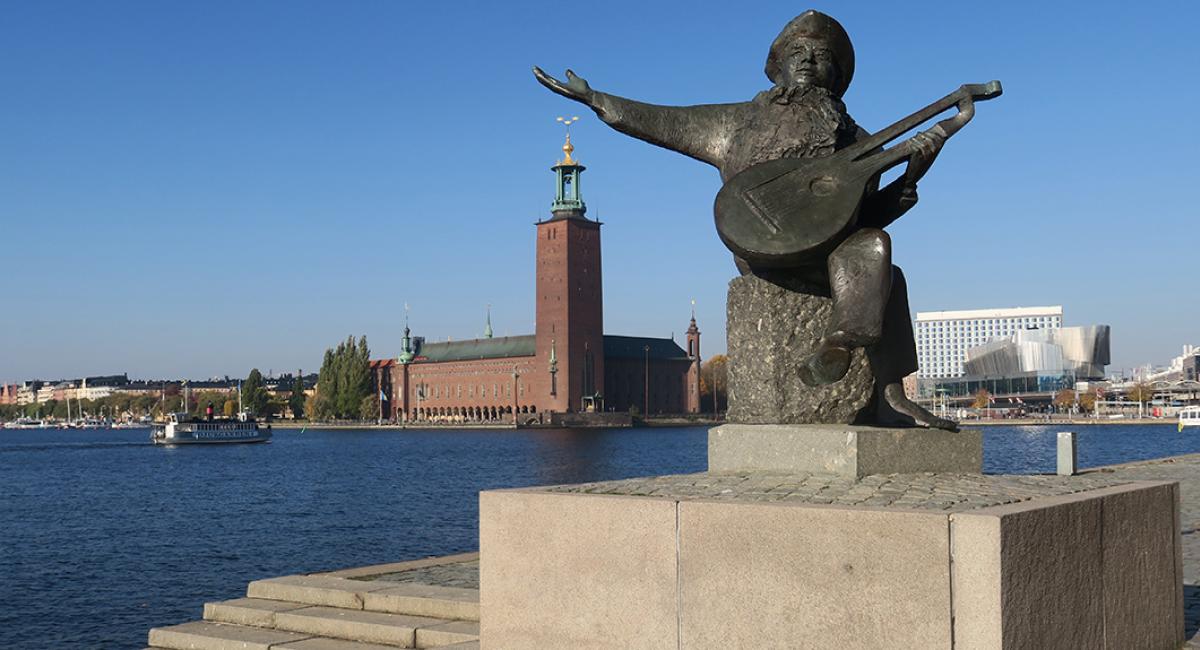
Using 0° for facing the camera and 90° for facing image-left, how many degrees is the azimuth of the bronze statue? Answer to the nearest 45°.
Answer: approximately 0°
